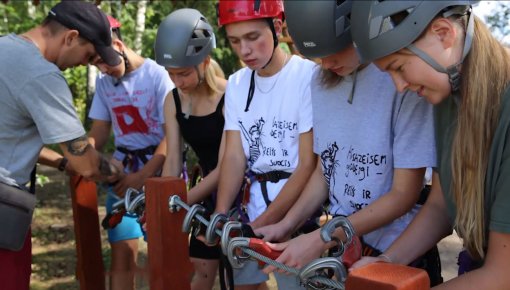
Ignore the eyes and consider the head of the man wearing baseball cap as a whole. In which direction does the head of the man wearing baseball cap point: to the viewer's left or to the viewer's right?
to the viewer's right

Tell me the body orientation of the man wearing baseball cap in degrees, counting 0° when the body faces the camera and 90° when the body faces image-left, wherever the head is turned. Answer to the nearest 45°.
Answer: approximately 270°

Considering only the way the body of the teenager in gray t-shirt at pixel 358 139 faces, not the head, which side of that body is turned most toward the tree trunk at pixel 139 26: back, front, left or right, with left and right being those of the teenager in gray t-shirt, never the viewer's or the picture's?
right

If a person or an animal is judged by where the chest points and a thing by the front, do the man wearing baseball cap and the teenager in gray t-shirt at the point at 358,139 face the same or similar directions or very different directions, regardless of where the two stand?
very different directions

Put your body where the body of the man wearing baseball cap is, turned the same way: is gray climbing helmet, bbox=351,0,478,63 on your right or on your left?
on your right

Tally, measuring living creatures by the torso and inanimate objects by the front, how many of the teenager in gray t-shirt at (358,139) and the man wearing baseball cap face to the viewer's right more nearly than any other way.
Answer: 1

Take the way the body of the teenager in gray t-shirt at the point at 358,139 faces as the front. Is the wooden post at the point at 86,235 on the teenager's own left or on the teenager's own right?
on the teenager's own right

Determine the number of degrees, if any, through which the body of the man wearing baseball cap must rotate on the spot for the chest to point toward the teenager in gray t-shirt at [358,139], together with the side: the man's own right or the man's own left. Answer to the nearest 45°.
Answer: approximately 45° to the man's own right

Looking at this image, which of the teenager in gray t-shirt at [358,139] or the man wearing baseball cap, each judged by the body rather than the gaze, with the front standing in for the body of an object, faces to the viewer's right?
the man wearing baseball cap

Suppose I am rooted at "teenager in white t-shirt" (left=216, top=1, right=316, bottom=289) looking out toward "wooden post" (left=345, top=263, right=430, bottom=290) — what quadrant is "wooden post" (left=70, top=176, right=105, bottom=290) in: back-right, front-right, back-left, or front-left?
back-right

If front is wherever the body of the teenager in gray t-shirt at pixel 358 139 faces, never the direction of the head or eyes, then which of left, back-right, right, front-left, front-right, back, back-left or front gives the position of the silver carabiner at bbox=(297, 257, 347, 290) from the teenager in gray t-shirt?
front-left

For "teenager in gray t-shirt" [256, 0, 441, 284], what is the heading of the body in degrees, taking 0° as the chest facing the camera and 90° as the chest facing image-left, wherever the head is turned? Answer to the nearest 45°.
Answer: approximately 45°

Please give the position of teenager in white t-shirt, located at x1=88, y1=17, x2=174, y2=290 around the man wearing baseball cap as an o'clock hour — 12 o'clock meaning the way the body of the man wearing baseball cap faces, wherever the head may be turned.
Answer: The teenager in white t-shirt is roughly at 10 o'clock from the man wearing baseball cap.
